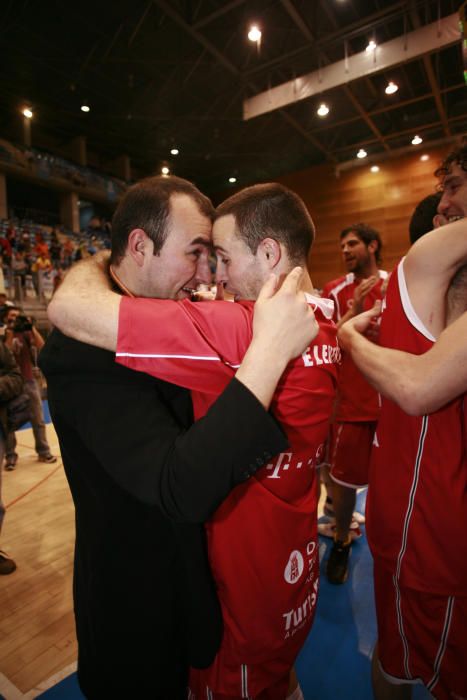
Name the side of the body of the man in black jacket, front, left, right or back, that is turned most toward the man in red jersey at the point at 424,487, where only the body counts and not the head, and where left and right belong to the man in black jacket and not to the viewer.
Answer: front

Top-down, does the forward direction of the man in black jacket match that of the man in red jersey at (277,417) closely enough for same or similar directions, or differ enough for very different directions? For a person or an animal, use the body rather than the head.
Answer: very different directions

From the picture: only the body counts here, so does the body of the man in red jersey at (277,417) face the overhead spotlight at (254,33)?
no

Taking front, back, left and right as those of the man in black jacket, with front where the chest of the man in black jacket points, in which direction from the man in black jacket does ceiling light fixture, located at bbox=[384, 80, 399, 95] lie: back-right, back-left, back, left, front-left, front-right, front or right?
front-left

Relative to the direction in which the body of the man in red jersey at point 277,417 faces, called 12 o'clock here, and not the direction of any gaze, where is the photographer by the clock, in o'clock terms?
The photographer is roughly at 2 o'clock from the man in red jersey.

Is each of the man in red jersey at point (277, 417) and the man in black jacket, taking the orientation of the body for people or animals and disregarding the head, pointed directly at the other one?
yes

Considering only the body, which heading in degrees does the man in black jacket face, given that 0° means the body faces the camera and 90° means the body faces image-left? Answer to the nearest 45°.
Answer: approximately 270°

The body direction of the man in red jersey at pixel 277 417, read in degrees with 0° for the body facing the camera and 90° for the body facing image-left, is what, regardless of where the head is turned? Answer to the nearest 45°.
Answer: approximately 90°

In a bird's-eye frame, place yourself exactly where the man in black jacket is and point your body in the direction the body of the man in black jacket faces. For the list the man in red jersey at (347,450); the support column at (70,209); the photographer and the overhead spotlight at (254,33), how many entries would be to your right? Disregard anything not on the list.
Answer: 0

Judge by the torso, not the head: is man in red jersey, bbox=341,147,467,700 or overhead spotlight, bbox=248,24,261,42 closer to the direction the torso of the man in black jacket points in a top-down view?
the man in red jersey

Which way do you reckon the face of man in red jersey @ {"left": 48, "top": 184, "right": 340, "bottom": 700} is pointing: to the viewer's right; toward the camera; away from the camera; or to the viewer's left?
to the viewer's left

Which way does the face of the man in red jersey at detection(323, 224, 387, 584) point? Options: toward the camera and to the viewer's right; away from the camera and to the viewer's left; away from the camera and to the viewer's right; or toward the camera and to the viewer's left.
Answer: toward the camera and to the viewer's left

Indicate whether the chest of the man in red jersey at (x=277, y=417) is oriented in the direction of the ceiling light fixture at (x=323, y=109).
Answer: no

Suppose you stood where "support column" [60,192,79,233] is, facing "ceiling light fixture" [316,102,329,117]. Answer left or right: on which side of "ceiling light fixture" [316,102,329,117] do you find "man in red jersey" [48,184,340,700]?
right

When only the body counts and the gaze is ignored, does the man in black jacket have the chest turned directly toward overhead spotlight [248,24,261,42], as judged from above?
no
